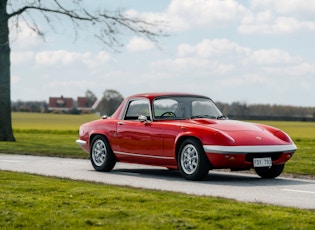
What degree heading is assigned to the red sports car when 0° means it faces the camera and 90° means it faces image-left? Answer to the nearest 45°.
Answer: approximately 315°
